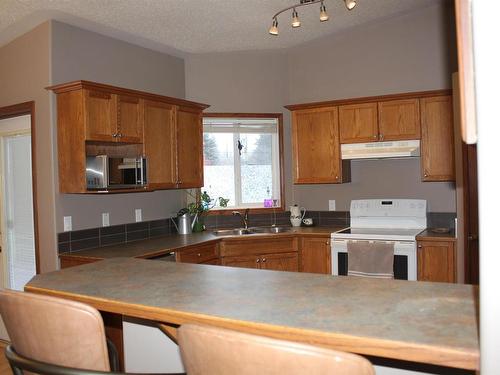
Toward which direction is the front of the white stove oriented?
toward the camera

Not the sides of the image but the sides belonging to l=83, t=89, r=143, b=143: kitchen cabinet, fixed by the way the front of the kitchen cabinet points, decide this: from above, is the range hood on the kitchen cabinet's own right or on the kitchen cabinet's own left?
on the kitchen cabinet's own left

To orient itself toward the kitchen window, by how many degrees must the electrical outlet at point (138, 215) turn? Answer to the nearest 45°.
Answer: approximately 90° to its left

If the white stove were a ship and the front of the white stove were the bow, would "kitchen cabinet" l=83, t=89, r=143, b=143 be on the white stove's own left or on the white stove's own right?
on the white stove's own right

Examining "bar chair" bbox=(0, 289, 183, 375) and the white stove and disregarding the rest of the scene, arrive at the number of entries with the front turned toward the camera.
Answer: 1

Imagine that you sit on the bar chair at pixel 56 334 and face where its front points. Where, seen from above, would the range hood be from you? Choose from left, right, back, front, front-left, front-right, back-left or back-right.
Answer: front

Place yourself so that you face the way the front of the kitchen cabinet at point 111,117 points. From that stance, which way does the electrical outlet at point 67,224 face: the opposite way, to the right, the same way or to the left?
the same way

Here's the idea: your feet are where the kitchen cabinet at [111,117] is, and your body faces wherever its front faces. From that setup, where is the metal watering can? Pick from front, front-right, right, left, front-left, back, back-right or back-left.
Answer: left

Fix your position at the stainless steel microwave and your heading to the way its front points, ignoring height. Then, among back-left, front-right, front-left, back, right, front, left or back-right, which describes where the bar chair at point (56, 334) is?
front-right

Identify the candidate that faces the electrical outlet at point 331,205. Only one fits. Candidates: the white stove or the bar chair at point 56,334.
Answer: the bar chair

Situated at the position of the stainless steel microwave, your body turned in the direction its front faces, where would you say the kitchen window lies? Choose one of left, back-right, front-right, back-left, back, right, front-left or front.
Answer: left

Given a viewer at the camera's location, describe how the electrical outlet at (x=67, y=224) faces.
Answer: facing the viewer and to the right of the viewer

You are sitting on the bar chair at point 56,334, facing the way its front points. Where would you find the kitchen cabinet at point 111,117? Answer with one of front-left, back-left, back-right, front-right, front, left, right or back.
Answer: front-left

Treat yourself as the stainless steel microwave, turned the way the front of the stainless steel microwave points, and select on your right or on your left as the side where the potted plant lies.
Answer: on your left

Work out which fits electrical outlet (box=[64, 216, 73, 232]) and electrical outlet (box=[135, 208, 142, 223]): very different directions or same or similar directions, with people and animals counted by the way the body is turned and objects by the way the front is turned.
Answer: same or similar directions

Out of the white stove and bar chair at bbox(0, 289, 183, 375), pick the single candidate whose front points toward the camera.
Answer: the white stove

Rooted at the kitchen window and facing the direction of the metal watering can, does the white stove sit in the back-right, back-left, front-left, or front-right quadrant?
back-left
